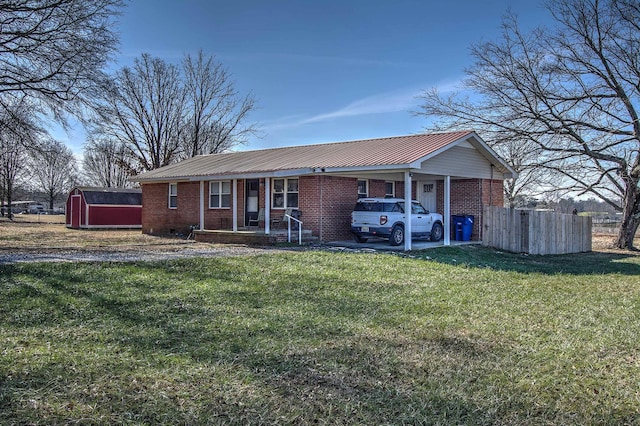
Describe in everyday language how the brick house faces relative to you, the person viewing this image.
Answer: facing the viewer and to the left of the viewer

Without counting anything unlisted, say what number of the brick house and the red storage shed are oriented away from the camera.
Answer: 0

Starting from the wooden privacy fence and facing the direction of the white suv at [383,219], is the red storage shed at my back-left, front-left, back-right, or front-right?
front-right

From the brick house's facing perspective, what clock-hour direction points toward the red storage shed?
The red storage shed is roughly at 3 o'clock from the brick house.

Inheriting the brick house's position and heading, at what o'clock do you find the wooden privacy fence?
The wooden privacy fence is roughly at 8 o'clock from the brick house.

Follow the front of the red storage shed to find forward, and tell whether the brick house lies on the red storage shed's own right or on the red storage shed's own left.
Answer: on the red storage shed's own left
